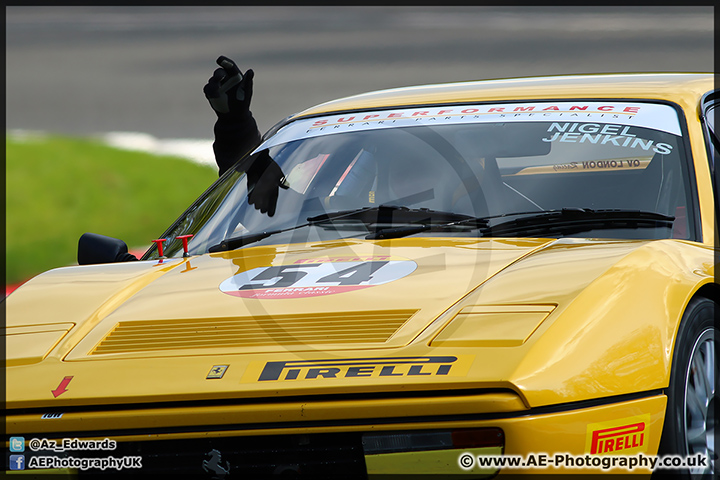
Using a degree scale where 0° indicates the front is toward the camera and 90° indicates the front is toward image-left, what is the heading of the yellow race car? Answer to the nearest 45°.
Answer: approximately 45°
